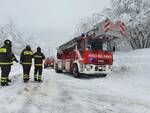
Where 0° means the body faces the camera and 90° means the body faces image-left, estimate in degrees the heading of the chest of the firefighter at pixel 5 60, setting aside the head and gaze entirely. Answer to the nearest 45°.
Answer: approximately 225°

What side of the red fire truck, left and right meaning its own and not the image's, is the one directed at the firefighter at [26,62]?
right

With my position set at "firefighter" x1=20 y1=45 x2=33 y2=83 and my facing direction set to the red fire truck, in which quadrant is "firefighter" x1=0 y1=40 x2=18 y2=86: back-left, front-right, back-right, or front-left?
back-right

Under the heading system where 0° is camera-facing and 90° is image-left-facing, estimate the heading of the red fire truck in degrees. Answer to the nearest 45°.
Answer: approximately 315°
